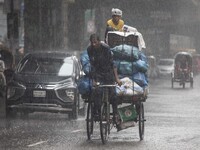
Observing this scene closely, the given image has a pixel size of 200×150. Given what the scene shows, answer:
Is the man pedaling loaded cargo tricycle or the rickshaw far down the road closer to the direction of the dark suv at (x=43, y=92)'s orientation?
the man pedaling loaded cargo tricycle

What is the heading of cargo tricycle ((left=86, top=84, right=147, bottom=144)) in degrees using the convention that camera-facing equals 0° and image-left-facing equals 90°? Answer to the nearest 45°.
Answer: approximately 0°

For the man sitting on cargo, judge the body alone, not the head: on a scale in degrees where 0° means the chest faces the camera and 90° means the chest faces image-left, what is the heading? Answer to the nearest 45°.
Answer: approximately 0°

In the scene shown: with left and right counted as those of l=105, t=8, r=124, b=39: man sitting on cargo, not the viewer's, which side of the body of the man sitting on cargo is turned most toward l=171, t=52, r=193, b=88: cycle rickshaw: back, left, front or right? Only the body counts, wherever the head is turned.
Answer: back
